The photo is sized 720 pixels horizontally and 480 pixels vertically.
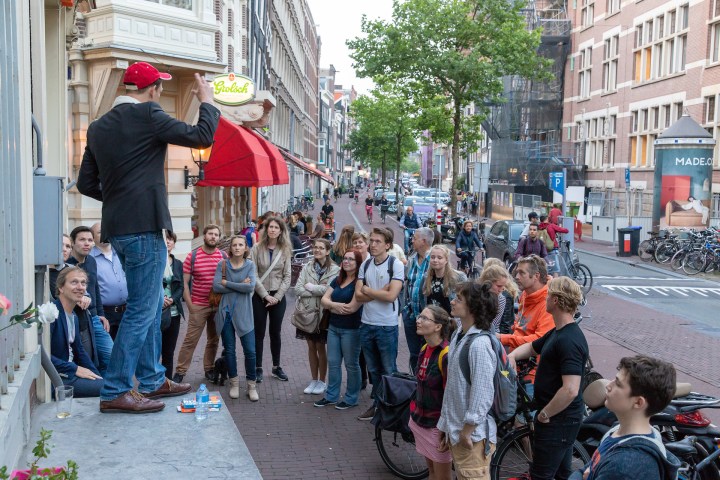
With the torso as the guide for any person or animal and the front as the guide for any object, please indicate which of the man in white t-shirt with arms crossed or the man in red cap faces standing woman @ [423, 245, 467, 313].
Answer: the man in red cap

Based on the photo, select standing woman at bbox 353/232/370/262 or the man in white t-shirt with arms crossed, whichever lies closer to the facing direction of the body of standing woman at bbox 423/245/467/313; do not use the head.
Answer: the man in white t-shirt with arms crossed

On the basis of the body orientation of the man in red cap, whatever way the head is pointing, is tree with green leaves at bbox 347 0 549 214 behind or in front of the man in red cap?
in front

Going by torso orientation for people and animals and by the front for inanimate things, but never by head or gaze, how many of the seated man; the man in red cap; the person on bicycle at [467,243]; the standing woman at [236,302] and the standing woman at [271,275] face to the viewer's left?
0

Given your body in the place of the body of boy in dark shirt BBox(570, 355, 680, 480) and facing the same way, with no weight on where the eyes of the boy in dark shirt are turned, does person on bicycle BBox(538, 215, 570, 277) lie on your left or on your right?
on your right

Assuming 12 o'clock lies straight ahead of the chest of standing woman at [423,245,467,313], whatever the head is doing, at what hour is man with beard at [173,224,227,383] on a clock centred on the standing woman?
The man with beard is roughly at 2 o'clock from the standing woman.

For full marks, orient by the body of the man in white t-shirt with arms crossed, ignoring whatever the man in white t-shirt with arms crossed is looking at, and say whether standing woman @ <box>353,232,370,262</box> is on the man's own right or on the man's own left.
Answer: on the man's own right

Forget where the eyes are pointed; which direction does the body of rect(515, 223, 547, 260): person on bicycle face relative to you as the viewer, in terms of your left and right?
facing the viewer

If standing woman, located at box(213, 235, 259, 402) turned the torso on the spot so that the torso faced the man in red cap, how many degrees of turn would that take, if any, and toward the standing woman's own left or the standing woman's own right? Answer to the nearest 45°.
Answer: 0° — they already face them

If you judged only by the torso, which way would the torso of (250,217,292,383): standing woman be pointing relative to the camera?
toward the camera

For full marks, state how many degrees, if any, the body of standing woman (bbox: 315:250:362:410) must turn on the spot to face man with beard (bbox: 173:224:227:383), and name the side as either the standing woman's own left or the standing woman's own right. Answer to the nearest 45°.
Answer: approximately 45° to the standing woman's own right

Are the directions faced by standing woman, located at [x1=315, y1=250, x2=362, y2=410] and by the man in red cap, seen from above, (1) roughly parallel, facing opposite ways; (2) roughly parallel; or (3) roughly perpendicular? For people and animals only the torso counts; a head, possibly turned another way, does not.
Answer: roughly parallel, facing opposite ways

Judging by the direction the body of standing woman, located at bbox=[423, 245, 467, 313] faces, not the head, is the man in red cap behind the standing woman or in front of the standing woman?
in front

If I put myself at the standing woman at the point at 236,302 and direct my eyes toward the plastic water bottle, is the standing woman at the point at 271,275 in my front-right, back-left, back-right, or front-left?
back-left

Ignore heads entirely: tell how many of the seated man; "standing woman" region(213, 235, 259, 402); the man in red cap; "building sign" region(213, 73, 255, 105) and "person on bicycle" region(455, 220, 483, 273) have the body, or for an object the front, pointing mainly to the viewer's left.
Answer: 0

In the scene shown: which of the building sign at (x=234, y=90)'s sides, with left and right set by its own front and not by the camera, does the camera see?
front

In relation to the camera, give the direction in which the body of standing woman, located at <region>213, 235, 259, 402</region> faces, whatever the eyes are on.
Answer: toward the camera

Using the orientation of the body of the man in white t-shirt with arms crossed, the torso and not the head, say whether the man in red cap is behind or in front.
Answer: in front

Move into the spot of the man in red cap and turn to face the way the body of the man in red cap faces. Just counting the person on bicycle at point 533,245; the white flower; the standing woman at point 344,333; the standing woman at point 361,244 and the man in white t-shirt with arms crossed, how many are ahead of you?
4

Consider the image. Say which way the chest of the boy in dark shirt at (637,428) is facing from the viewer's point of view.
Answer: to the viewer's left

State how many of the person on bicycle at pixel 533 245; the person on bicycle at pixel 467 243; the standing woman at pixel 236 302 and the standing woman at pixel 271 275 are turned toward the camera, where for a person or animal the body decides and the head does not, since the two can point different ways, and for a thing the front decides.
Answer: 4

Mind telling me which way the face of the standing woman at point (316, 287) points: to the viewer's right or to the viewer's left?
to the viewer's left
